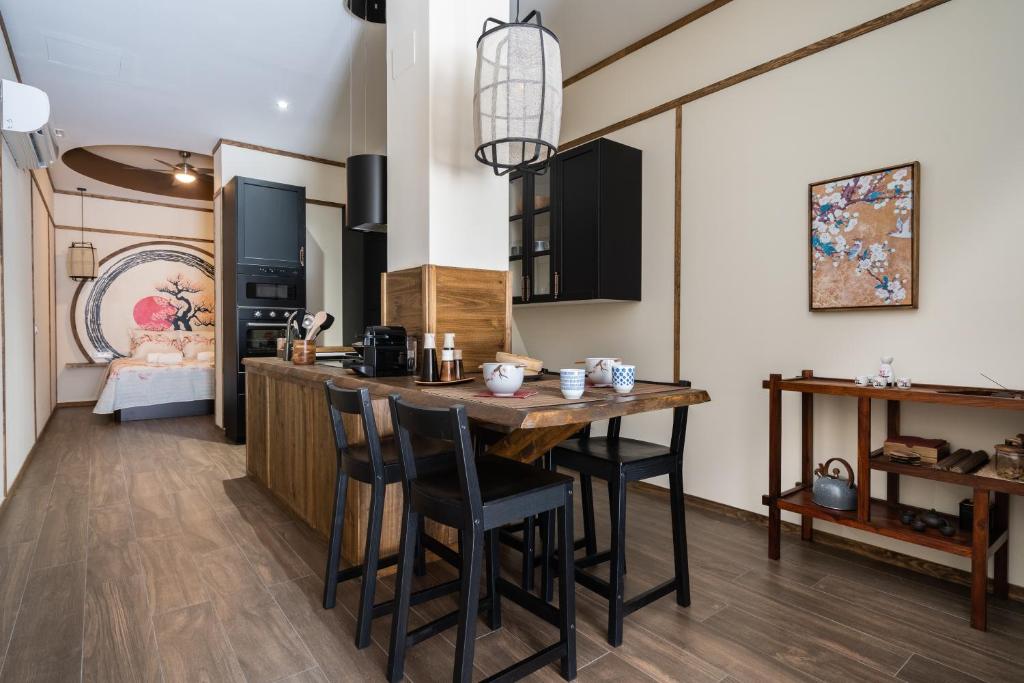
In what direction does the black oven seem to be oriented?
toward the camera

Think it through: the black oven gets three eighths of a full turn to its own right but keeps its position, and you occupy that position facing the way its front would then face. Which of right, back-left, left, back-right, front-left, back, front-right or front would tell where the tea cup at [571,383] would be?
back-left

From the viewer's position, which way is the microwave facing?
facing the viewer

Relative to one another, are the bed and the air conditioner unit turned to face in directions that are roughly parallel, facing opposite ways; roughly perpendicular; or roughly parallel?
roughly perpendicular

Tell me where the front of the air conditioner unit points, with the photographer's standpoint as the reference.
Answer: facing to the right of the viewer

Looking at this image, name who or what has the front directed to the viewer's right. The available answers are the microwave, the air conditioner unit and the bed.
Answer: the air conditioner unit

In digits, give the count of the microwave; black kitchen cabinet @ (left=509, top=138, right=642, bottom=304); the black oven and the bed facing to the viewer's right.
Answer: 0

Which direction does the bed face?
toward the camera

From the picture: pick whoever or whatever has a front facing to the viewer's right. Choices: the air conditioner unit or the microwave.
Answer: the air conditioner unit

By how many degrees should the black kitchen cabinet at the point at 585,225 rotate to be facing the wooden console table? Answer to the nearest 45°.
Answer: approximately 90° to its left

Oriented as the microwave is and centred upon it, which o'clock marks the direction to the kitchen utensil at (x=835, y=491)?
The kitchen utensil is roughly at 11 o'clock from the microwave.

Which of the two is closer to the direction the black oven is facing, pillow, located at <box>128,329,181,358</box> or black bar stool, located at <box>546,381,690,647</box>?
the black bar stool

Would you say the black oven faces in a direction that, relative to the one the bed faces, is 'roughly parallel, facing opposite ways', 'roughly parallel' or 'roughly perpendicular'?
roughly parallel

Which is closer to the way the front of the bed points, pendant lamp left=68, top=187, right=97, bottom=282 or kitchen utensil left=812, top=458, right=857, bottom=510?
the kitchen utensil

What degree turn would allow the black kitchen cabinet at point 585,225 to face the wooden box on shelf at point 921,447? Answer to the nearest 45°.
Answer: approximately 90° to its left

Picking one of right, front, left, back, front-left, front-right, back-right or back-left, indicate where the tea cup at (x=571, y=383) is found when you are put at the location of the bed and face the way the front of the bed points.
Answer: front

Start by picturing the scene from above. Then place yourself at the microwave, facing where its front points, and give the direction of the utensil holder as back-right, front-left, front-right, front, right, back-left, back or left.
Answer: front

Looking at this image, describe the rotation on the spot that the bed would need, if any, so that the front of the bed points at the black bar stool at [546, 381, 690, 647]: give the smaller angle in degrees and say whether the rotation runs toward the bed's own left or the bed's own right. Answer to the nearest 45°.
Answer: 0° — it already faces it

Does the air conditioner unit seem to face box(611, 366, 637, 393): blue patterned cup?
no

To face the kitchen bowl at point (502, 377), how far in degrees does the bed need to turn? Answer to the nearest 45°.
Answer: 0° — it already faces it
